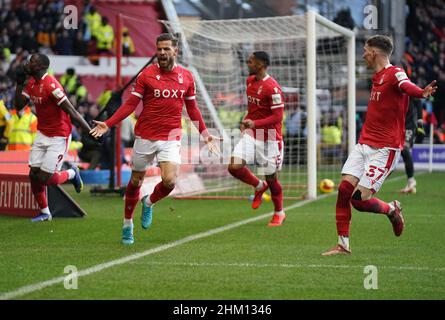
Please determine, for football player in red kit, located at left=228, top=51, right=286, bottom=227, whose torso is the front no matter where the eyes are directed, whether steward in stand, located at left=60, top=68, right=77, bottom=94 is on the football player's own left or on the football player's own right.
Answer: on the football player's own right

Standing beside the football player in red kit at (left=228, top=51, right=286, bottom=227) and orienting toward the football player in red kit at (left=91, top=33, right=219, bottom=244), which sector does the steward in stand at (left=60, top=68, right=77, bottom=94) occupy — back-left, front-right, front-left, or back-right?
back-right

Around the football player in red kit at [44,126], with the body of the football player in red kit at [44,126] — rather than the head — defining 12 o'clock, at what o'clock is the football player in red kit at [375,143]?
the football player in red kit at [375,143] is roughly at 9 o'clock from the football player in red kit at [44,126].

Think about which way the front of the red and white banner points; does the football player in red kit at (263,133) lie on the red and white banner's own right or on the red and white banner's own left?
on the red and white banner's own left

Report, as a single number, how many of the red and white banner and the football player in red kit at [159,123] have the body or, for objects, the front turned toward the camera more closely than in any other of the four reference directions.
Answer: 2

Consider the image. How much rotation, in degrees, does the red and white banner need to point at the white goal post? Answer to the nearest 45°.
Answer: approximately 135° to its left
